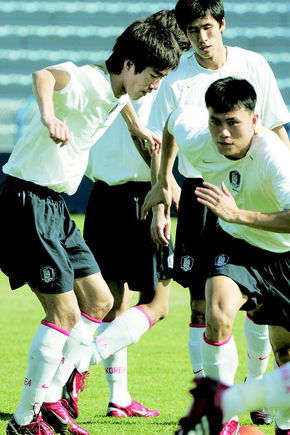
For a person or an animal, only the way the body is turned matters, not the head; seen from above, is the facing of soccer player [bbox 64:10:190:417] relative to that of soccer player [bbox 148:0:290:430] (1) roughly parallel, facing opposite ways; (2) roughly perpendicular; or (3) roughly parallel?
roughly perpendicular

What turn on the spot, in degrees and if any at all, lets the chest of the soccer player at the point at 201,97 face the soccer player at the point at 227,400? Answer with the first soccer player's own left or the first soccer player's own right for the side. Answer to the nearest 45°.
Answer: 0° — they already face them

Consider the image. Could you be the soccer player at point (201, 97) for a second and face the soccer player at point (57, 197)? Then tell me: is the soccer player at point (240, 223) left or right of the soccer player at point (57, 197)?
left

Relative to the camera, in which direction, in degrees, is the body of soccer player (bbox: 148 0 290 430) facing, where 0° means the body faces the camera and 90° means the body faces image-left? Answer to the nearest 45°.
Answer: approximately 0°

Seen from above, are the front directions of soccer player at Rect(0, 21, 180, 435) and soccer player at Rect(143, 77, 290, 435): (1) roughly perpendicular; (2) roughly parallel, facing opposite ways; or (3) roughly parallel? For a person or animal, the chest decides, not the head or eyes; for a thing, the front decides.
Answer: roughly perpendicular

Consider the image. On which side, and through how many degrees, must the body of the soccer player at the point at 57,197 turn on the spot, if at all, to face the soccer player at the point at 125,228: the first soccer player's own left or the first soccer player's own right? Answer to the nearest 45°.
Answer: approximately 90° to the first soccer player's own left
